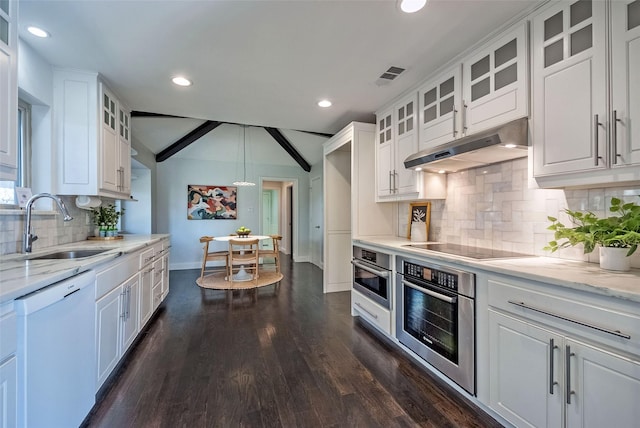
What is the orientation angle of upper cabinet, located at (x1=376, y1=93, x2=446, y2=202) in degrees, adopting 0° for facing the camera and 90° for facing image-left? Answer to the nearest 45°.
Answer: approximately 45°

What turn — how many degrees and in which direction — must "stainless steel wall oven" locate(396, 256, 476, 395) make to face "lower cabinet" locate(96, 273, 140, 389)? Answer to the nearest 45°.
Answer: approximately 45° to its right

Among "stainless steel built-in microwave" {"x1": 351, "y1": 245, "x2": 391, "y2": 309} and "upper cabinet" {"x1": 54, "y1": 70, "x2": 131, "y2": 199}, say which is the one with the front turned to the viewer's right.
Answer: the upper cabinet

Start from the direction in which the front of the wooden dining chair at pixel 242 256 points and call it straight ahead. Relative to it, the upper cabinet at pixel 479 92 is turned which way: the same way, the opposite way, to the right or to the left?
to the left

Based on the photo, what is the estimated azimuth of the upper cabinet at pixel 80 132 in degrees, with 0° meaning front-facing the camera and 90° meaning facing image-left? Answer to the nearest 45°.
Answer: approximately 270°

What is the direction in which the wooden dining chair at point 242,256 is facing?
away from the camera

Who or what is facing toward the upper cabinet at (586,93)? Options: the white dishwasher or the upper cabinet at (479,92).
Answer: the white dishwasher

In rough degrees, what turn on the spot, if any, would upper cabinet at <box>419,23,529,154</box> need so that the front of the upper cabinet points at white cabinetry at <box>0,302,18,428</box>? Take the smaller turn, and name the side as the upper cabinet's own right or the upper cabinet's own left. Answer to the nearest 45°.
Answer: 0° — it already faces it

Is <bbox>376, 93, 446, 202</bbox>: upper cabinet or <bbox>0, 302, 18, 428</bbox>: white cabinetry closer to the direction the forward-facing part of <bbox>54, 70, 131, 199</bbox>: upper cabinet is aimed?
the upper cabinet

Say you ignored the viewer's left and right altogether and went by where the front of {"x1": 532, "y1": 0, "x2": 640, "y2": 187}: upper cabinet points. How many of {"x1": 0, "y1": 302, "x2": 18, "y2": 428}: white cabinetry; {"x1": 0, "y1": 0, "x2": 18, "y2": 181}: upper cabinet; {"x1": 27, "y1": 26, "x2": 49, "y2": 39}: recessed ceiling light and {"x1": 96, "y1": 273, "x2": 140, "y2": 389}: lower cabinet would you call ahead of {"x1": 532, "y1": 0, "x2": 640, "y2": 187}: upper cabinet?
4

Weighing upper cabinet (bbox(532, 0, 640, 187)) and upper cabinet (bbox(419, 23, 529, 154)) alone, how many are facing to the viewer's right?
0

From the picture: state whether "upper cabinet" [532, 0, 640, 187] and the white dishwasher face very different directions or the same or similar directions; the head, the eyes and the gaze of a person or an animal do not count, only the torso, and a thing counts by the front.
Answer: very different directions

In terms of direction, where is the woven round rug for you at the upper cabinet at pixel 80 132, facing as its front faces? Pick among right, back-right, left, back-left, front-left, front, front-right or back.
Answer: front-left

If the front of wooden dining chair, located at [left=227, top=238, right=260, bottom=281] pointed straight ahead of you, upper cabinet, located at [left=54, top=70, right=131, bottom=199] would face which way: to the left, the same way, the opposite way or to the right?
to the right

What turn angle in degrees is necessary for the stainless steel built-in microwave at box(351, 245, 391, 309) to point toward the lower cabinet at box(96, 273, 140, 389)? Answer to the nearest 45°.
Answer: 0° — it already faces it
